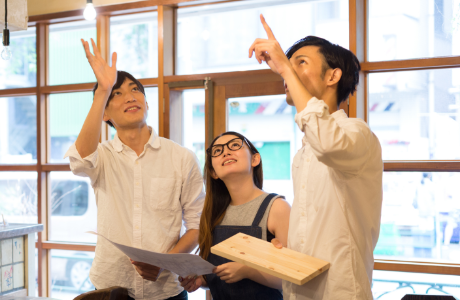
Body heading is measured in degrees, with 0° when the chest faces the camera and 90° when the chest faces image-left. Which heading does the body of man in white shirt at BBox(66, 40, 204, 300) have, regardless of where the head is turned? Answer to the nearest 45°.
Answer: approximately 0°

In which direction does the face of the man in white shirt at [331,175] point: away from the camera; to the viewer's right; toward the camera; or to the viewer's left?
to the viewer's left

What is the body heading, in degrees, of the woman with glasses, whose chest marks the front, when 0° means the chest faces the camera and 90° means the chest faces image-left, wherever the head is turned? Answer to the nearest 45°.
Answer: approximately 45°

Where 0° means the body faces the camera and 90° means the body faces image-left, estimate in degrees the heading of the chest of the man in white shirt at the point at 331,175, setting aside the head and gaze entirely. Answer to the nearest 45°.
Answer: approximately 45°

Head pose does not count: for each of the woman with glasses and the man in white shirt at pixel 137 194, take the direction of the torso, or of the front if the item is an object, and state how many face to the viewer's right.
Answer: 0

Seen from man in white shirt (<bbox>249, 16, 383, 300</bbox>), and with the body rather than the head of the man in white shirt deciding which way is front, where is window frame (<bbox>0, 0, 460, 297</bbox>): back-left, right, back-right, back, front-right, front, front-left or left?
right

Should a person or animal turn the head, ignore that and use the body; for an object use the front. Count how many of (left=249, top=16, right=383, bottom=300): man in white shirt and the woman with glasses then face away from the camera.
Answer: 0

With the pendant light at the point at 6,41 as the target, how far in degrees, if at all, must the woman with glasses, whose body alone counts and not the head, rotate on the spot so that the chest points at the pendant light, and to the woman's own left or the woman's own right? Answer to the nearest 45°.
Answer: approximately 45° to the woman's own right

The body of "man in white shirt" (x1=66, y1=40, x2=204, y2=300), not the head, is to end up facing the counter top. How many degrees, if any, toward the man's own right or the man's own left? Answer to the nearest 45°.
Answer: approximately 135° to the man's own right

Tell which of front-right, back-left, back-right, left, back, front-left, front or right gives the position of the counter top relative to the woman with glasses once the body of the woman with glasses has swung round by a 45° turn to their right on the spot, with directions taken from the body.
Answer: front-right
